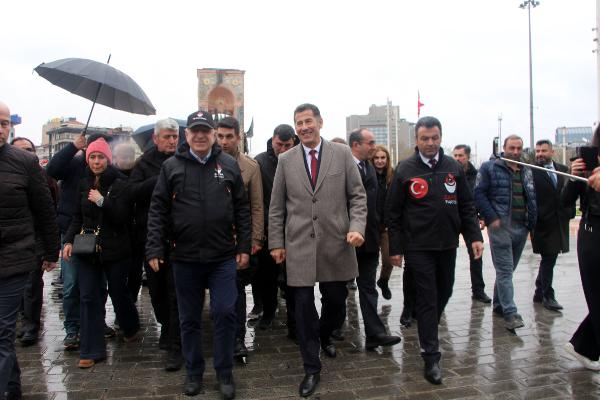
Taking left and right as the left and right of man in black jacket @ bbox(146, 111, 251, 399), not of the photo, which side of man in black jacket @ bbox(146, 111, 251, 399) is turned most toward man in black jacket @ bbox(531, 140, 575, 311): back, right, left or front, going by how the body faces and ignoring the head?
left

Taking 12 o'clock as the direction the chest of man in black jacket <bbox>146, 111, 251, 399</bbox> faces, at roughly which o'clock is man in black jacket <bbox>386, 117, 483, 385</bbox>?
man in black jacket <bbox>386, 117, 483, 385</bbox> is roughly at 9 o'clock from man in black jacket <bbox>146, 111, 251, 399</bbox>.

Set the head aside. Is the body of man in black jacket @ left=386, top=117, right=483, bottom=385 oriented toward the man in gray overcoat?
no

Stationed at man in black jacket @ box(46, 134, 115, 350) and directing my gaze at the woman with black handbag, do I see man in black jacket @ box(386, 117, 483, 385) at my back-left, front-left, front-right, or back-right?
front-left

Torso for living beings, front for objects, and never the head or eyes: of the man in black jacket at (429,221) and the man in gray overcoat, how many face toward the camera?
2

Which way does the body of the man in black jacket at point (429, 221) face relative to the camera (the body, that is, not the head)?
toward the camera

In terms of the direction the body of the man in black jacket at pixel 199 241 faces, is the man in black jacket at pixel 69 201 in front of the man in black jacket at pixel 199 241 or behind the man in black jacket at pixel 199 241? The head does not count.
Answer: behind

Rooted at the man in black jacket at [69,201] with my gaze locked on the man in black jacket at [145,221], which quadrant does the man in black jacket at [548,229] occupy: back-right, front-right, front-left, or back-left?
front-left

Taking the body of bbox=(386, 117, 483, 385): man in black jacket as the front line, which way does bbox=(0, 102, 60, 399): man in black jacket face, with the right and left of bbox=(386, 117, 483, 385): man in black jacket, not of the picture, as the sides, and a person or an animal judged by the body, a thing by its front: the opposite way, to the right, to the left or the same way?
the same way

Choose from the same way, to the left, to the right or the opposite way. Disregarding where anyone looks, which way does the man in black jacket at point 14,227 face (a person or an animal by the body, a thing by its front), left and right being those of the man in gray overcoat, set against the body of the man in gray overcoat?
the same way

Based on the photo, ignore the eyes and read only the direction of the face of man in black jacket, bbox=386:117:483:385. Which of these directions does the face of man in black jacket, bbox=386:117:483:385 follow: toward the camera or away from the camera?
toward the camera

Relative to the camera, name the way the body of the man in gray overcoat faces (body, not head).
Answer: toward the camera

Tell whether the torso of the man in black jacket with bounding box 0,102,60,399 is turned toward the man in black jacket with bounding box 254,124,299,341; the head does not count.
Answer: no

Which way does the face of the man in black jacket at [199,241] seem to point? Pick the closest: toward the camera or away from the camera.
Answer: toward the camera

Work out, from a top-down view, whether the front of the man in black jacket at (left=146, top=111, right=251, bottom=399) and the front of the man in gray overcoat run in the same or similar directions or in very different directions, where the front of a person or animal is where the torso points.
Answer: same or similar directions

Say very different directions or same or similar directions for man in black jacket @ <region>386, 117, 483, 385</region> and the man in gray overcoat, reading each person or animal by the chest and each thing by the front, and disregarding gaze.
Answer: same or similar directions

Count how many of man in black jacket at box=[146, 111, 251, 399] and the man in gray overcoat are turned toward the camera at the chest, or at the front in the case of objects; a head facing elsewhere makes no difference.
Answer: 2
